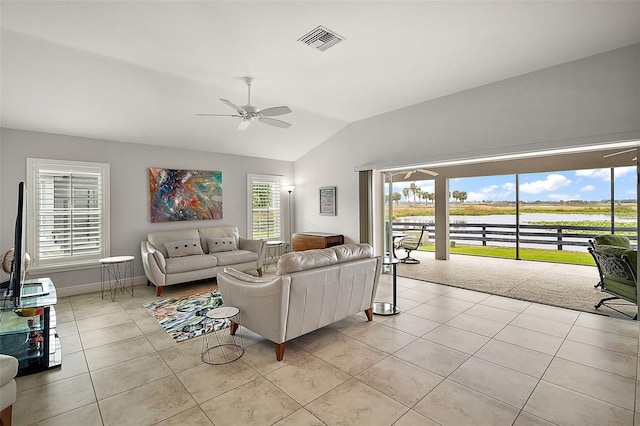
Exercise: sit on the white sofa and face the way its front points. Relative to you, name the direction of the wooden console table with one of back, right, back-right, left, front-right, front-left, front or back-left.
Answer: front-right

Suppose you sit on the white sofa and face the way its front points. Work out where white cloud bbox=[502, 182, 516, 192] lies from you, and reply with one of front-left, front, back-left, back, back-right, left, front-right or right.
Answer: right

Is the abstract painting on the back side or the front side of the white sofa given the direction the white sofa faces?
on the front side

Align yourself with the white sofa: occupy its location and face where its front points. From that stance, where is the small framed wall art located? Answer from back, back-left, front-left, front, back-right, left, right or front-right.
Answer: front-right

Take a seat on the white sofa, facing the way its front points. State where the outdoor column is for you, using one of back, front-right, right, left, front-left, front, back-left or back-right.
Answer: right

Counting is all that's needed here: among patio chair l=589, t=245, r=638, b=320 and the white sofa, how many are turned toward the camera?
0

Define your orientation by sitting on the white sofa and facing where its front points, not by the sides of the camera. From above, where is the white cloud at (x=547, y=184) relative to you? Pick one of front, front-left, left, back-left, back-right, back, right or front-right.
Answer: right

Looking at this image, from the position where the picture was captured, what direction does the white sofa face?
facing away from the viewer and to the left of the viewer

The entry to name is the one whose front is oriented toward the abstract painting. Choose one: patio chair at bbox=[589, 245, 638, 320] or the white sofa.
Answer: the white sofa

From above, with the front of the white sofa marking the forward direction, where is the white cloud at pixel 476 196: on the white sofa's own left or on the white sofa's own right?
on the white sofa's own right
